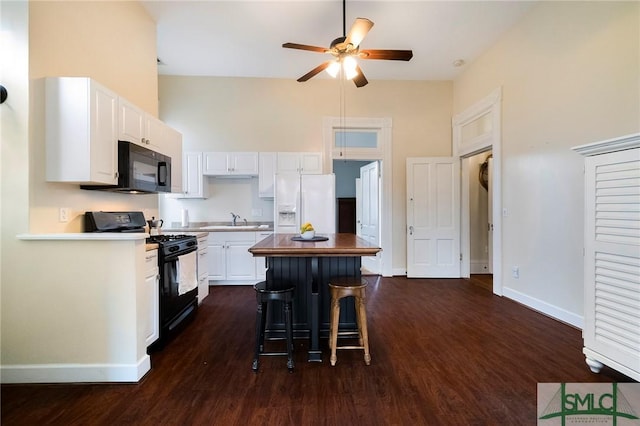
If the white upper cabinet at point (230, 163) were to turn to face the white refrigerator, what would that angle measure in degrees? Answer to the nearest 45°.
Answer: approximately 45° to its left

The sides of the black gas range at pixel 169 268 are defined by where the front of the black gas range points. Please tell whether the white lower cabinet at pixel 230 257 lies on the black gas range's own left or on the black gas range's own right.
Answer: on the black gas range's own left

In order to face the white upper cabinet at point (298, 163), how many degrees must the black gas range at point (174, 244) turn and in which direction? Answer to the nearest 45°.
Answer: approximately 90° to its left

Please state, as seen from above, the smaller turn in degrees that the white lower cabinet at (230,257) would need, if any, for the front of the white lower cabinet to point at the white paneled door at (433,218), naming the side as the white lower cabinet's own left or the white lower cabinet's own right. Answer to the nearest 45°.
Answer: approximately 90° to the white lower cabinet's own left

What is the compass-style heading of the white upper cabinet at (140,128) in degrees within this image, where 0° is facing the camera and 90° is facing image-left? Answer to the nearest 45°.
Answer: approximately 315°

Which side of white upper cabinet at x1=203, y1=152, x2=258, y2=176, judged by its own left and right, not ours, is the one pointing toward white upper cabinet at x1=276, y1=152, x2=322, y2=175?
left

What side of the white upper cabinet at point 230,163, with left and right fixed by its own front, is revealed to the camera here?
front

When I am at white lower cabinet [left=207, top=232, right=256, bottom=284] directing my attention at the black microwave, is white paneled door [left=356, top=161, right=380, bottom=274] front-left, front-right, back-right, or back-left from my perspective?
back-left

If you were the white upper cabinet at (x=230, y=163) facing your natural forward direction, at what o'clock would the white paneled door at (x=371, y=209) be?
The white paneled door is roughly at 9 o'clock from the white upper cabinet.

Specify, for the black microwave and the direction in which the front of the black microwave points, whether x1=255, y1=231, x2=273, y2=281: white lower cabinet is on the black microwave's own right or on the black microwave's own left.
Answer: on the black microwave's own left
